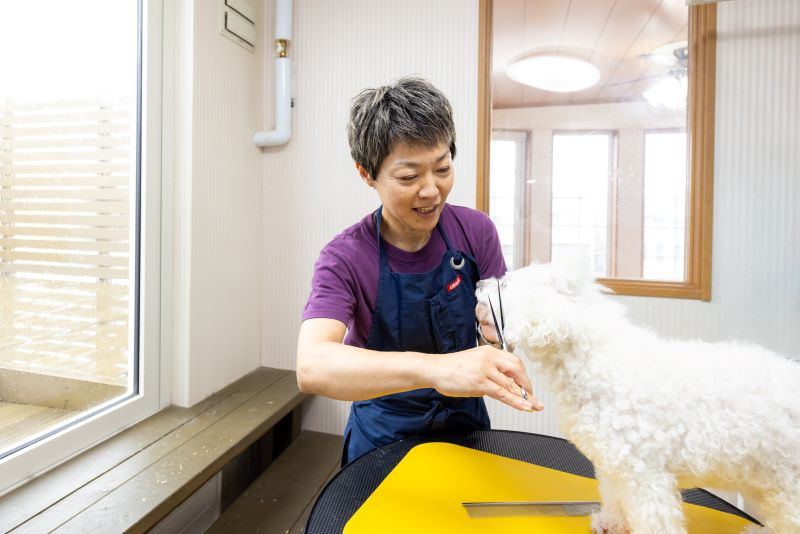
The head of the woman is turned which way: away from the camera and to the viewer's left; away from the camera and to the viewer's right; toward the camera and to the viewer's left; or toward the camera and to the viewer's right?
toward the camera and to the viewer's right

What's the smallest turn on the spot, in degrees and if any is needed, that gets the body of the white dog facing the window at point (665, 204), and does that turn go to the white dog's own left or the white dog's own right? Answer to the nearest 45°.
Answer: approximately 90° to the white dog's own right

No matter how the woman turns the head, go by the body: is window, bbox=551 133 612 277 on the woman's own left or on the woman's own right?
on the woman's own left

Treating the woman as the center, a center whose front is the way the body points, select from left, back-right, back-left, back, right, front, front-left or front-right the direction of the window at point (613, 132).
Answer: left

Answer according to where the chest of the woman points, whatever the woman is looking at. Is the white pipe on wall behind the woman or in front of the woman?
behind

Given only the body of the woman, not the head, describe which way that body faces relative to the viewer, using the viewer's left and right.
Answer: facing the viewer and to the right of the viewer

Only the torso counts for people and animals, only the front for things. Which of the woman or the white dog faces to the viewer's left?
the white dog

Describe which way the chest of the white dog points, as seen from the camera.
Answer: to the viewer's left

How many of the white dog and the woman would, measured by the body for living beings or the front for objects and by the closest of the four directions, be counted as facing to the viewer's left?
1

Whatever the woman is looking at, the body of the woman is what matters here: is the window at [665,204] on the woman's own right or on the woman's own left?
on the woman's own left

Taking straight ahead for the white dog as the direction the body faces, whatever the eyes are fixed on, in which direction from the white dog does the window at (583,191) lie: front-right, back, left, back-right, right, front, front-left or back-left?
right
